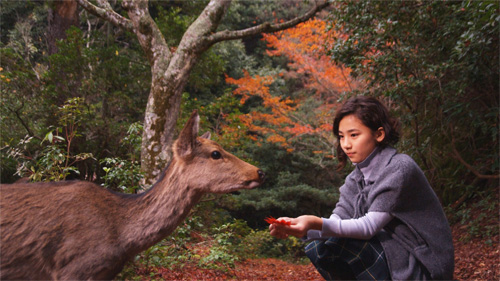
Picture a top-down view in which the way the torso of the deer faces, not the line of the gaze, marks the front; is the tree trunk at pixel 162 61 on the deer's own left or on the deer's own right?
on the deer's own left

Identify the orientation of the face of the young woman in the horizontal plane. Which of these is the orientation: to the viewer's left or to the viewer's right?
to the viewer's left

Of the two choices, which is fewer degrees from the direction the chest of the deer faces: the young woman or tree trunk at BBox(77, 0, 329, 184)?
the young woman

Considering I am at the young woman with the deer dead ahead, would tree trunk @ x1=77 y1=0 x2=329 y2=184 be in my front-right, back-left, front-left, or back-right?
front-right

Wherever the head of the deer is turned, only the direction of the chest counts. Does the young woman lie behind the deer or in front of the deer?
in front

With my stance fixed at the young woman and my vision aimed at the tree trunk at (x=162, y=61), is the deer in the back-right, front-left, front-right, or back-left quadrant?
front-left

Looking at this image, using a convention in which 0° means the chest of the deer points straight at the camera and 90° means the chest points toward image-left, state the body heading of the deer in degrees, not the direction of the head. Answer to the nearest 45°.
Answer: approximately 270°

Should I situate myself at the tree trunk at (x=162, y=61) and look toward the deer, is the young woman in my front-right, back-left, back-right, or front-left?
front-left
